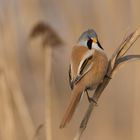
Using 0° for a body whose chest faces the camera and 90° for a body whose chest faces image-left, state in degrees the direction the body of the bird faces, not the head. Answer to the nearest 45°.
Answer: approximately 270°
